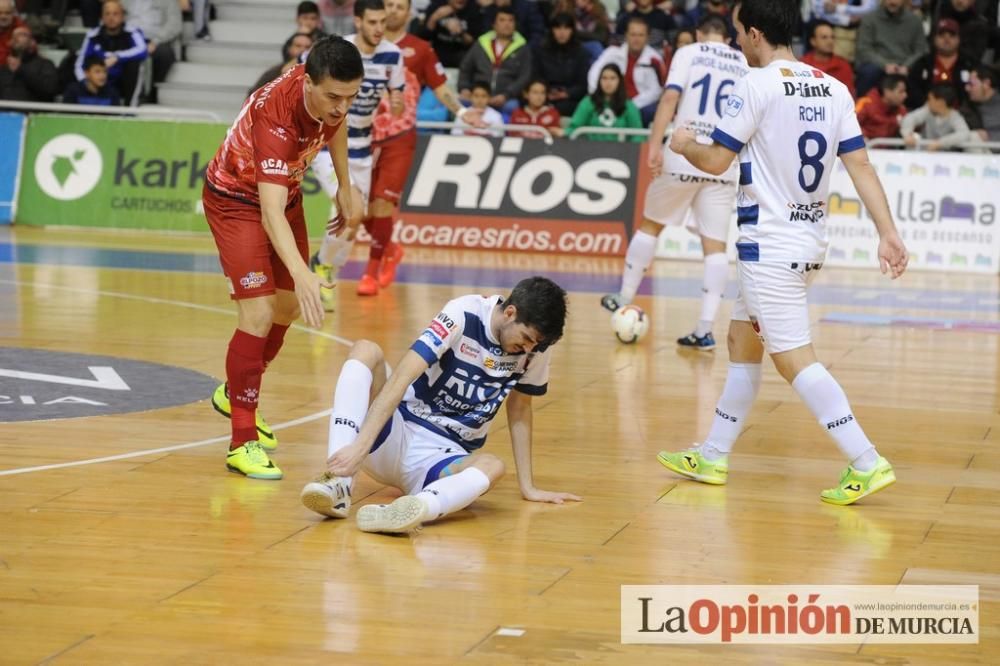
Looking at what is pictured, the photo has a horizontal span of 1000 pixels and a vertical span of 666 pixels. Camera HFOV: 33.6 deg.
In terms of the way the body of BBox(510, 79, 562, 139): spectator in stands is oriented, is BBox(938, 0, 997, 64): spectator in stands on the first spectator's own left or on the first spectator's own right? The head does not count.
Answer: on the first spectator's own left

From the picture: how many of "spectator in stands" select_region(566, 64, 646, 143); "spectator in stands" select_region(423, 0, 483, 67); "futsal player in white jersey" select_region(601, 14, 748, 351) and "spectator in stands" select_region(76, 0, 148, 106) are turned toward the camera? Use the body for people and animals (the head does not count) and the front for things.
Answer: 3

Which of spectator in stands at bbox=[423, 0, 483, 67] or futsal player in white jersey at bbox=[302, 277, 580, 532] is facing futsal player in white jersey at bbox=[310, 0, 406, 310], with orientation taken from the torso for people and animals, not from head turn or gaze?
the spectator in stands

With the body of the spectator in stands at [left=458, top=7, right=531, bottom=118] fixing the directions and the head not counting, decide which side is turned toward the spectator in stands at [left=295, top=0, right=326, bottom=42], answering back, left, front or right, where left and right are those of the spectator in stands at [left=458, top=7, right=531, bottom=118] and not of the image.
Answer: right

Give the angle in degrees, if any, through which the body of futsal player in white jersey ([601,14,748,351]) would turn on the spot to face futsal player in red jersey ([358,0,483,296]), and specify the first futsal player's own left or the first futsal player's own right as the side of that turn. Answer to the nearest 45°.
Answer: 0° — they already face them

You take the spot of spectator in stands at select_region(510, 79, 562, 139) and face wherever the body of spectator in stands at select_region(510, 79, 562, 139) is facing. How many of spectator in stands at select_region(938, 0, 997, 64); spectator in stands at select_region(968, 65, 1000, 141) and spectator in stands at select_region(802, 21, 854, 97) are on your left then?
3
